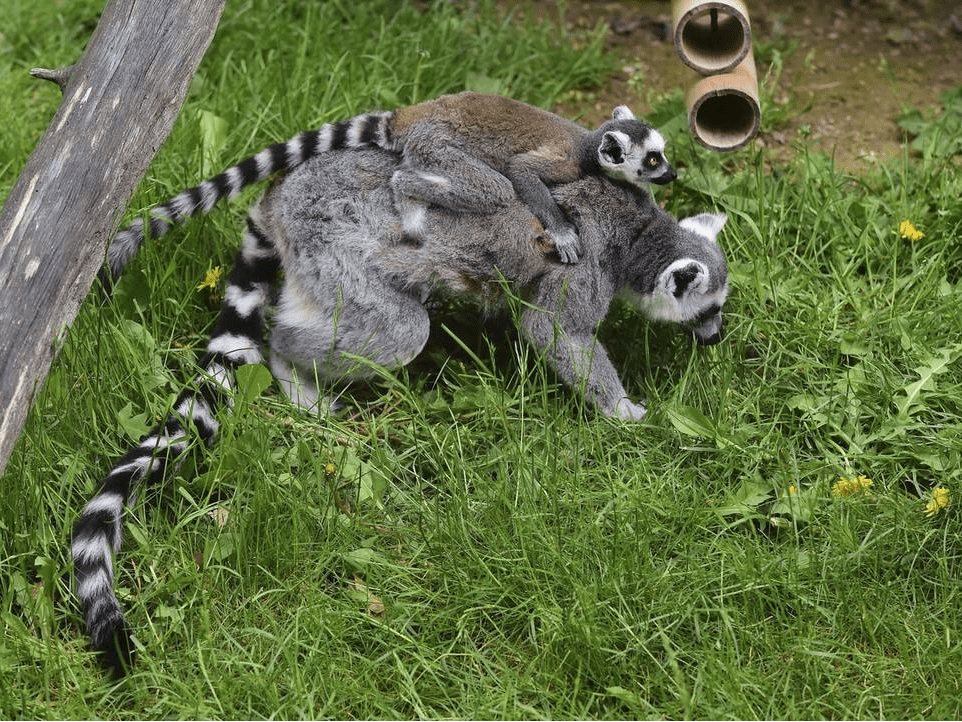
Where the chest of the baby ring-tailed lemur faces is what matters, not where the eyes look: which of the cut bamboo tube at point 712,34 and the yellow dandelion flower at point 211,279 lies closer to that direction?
the cut bamboo tube

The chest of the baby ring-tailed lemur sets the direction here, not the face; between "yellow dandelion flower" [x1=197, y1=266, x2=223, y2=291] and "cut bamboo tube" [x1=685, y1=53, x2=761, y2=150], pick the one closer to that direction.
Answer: the cut bamboo tube

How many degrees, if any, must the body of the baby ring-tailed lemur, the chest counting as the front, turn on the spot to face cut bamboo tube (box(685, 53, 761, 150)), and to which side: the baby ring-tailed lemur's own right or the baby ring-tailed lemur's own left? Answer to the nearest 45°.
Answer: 0° — it already faces it

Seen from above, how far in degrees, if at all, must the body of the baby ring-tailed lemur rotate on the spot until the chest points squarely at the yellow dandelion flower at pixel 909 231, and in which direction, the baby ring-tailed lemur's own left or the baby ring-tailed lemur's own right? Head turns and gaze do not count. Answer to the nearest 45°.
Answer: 0° — it already faces it

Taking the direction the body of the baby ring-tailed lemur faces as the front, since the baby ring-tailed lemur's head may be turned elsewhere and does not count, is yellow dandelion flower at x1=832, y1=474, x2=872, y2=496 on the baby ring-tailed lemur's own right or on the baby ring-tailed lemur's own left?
on the baby ring-tailed lemur's own right

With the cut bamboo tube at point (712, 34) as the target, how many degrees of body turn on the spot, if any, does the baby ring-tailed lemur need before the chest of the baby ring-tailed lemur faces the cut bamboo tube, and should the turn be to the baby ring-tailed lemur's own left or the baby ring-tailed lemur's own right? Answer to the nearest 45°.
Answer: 0° — it already faces it

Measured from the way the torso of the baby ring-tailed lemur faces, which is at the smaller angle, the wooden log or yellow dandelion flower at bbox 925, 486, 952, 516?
the yellow dandelion flower

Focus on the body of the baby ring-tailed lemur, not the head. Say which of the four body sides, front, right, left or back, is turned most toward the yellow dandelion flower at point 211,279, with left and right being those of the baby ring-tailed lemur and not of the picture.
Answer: back

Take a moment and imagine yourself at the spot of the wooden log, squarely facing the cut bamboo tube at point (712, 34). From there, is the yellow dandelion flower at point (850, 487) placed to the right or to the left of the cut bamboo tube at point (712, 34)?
right

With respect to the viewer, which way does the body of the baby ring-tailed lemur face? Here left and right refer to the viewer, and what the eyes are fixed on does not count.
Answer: facing to the right of the viewer
